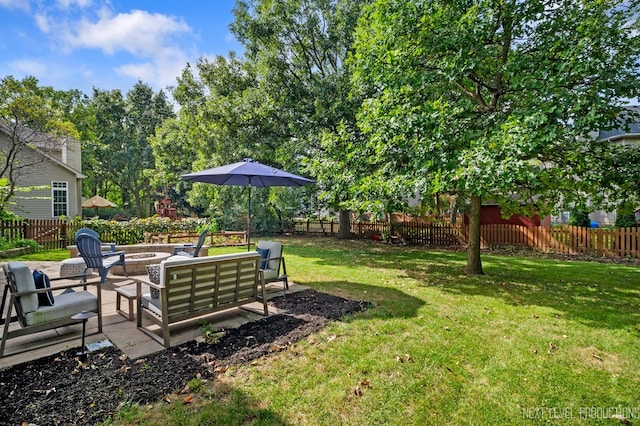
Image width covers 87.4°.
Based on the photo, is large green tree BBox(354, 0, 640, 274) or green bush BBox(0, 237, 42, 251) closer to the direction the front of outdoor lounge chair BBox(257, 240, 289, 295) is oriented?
the green bush

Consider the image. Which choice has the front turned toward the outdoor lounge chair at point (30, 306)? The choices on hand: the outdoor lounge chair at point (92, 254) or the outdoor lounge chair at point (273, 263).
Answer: the outdoor lounge chair at point (273, 263)

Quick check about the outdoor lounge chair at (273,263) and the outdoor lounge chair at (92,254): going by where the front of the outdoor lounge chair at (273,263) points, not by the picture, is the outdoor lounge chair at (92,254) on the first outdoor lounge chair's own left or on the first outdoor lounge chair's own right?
on the first outdoor lounge chair's own right

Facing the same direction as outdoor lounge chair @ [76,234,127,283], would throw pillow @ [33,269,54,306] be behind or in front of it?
behind

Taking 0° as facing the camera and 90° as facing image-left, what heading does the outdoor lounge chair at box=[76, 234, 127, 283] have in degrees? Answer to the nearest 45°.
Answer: approximately 225°

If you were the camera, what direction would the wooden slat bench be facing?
facing away from the viewer and to the left of the viewer

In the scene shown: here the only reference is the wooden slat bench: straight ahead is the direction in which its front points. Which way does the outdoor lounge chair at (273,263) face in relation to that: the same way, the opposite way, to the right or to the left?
to the left

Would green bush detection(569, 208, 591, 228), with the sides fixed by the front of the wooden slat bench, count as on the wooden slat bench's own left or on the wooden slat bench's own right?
on the wooden slat bench's own right

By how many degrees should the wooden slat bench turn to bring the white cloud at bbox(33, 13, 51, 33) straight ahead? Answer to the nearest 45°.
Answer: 0° — it already faces it

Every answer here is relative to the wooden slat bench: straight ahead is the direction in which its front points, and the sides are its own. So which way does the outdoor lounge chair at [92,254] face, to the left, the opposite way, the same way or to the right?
to the right

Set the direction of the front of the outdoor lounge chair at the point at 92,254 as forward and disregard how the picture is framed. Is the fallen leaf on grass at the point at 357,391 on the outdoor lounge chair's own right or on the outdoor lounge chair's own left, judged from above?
on the outdoor lounge chair's own right
